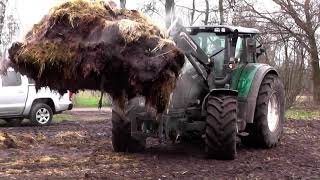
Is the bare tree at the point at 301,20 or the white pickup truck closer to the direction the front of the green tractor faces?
the white pickup truck

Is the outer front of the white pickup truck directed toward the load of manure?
no

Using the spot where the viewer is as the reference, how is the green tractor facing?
facing the viewer and to the left of the viewer

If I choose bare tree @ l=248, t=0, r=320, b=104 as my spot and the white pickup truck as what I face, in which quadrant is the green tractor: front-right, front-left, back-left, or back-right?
front-left

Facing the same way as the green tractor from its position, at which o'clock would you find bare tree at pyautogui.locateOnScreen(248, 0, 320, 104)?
The bare tree is roughly at 5 o'clock from the green tractor.

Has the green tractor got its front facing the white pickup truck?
no
